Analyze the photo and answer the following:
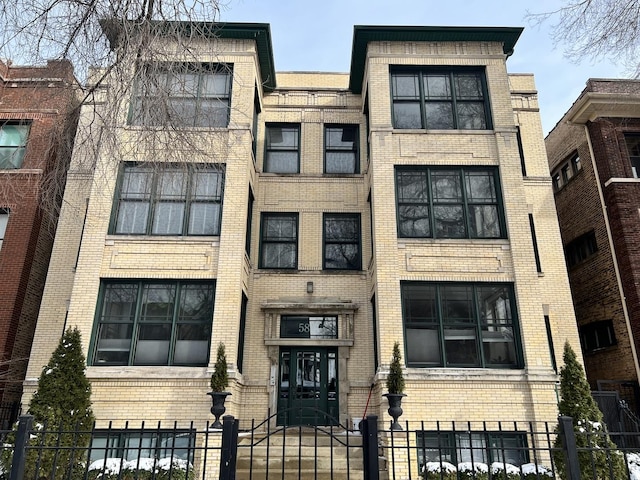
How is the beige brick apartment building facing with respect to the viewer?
toward the camera

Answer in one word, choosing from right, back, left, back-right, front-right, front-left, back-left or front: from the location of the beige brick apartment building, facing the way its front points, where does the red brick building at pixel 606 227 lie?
left

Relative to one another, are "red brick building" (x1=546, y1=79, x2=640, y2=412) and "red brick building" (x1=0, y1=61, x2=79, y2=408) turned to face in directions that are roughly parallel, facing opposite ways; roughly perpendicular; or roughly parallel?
roughly parallel

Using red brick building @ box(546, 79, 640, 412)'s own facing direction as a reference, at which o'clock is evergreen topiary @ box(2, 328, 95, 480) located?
The evergreen topiary is roughly at 3 o'clock from the red brick building.

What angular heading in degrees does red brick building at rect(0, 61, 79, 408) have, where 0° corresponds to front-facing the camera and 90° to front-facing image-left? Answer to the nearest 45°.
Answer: approximately 0°

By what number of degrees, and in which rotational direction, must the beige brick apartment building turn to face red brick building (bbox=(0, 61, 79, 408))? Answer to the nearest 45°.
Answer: approximately 90° to its right

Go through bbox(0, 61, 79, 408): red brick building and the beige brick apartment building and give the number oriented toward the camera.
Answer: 2

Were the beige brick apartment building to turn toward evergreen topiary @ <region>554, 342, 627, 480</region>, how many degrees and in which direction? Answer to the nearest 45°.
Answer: approximately 45° to its left

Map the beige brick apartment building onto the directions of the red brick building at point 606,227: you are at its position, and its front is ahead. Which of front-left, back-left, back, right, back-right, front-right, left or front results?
right

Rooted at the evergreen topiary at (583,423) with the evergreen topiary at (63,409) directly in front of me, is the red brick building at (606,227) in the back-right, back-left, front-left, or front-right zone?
back-right

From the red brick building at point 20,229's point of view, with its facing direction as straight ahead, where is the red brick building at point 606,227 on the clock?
the red brick building at point 606,227 is roughly at 10 o'clock from the red brick building at point 20,229.

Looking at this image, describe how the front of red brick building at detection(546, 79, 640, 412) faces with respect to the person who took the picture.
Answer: facing the viewer and to the right of the viewer

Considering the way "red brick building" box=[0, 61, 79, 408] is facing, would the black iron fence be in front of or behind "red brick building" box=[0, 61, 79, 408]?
in front

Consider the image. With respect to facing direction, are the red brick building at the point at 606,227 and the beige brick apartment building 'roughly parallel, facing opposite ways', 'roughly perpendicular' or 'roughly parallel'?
roughly parallel
